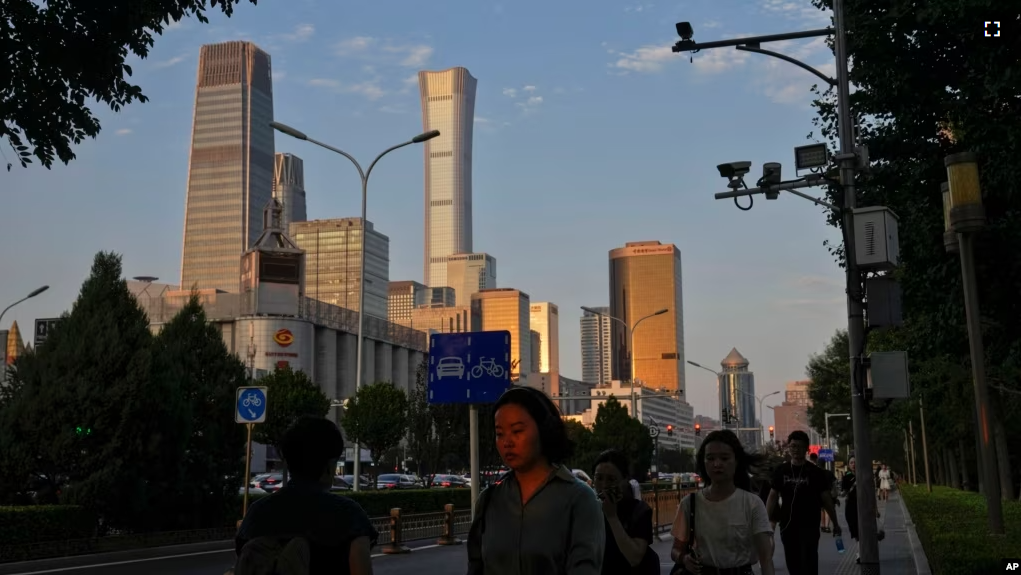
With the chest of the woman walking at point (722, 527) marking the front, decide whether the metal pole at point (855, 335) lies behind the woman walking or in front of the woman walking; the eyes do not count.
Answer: behind

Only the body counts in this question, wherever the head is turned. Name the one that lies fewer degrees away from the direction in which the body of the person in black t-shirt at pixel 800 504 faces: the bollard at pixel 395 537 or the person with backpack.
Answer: the person with backpack

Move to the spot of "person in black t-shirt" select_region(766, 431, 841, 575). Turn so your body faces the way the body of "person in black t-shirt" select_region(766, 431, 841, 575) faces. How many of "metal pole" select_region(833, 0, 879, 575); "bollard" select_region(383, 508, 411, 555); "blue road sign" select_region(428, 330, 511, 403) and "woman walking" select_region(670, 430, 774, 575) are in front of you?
1

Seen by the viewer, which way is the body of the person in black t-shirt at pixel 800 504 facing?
toward the camera

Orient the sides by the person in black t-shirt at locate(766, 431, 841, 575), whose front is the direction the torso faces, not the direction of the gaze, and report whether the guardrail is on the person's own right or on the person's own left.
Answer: on the person's own right

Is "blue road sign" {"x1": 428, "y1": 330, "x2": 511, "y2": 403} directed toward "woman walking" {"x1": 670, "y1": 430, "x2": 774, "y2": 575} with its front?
yes

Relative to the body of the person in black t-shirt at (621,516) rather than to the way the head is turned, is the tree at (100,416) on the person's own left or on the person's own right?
on the person's own right

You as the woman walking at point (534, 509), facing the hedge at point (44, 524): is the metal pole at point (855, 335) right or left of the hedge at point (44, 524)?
right

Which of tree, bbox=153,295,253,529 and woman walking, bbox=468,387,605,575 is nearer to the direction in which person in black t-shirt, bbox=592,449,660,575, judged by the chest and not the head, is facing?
the woman walking

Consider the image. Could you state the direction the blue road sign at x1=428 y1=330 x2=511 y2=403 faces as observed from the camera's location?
facing the viewer

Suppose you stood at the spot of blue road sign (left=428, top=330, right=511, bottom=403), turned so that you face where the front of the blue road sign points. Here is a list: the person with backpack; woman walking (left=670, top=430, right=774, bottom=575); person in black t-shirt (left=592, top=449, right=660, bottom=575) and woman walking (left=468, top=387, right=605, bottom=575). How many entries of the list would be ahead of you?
4

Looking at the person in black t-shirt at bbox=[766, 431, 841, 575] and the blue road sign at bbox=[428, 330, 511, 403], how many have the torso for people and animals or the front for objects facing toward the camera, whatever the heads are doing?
2

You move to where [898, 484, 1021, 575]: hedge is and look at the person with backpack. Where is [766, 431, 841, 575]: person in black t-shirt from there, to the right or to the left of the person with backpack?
right

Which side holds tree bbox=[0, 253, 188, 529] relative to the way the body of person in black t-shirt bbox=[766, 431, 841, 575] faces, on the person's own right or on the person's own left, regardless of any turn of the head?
on the person's own right
